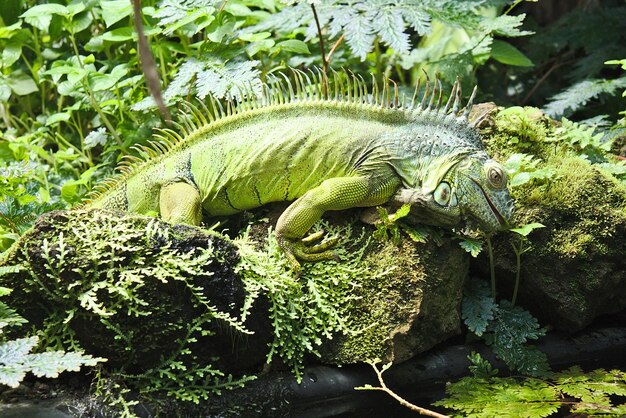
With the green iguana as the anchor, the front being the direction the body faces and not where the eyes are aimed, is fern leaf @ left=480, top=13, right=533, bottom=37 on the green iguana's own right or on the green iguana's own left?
on the green iguana's own left

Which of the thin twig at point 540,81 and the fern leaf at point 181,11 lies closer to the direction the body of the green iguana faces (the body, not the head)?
the thin twig

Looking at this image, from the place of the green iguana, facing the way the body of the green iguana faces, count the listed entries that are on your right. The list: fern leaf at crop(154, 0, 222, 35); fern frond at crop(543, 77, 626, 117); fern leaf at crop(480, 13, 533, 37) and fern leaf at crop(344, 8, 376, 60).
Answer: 0

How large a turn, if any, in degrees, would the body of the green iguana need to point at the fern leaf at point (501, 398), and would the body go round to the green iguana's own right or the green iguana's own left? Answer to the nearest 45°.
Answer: approximately 45° to the green iguana's own right

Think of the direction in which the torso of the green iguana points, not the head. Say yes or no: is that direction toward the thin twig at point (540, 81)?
no

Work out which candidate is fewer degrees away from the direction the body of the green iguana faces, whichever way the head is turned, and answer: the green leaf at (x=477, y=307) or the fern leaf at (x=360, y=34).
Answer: the green leaf

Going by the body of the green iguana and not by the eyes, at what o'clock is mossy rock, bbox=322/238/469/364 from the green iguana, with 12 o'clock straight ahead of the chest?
The mossy rock is roughly at 2 o'clock from the green iguana.

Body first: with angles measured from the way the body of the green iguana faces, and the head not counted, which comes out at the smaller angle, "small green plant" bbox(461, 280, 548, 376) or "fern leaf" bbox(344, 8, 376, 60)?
the small green plant

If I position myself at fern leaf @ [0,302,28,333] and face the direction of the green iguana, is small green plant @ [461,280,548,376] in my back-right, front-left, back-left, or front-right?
front-right

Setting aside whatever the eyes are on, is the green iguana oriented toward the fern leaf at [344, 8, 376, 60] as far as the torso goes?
no

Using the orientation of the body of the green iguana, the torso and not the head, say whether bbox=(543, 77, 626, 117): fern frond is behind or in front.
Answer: in front

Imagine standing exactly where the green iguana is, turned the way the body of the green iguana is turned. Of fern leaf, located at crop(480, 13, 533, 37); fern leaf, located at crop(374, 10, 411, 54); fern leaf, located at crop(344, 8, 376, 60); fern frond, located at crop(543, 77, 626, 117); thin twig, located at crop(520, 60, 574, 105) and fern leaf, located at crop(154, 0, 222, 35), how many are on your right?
0

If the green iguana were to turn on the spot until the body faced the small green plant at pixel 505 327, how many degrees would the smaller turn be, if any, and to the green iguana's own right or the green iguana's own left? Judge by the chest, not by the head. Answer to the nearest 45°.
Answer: approximately 45° to the green iguana's own right

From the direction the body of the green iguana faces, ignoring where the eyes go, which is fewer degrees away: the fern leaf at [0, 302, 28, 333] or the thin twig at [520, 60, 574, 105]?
the thin twig

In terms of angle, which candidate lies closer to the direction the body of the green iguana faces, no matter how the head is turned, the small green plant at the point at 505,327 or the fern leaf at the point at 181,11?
the small green plant

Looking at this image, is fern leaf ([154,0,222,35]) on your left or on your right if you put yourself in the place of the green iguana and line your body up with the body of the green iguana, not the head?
on your left

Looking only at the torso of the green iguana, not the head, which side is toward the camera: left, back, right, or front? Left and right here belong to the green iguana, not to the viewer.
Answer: right
